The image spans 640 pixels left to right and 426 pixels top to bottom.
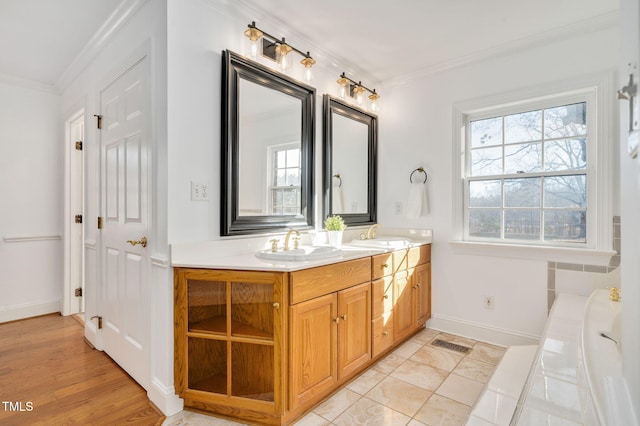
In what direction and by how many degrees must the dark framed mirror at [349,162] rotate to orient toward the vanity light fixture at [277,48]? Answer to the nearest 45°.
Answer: approximately 90° to its right

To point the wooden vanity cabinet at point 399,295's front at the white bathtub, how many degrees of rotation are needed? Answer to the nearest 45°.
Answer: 0° — it already faces it

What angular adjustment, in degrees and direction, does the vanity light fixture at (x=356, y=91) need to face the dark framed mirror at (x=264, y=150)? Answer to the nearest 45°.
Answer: approximately 90° to its right

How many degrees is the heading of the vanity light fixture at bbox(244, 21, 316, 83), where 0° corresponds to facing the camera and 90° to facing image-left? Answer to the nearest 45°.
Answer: approximately 315°

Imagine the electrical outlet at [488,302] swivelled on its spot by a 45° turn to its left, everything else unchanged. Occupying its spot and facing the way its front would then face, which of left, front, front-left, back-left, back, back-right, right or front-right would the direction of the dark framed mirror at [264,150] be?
right

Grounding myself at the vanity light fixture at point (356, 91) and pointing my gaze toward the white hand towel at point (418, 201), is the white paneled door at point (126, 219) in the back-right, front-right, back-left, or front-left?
back-right

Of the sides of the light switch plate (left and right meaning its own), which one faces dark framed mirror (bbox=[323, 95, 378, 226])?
left
